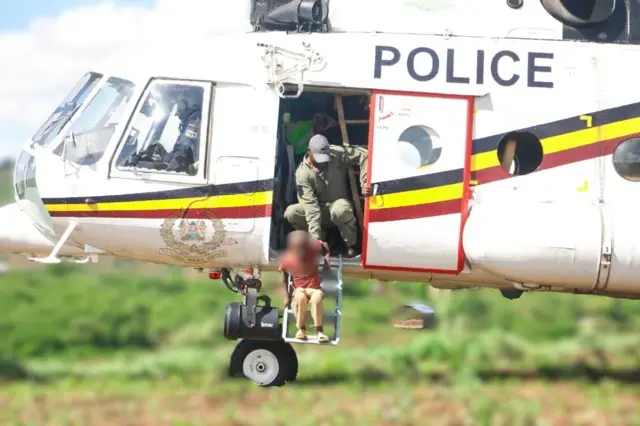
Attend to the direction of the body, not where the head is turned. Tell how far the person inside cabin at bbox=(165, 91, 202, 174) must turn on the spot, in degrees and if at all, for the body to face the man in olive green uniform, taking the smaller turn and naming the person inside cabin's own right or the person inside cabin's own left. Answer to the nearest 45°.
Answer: approximately 180°

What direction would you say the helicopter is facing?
to the viewer's left

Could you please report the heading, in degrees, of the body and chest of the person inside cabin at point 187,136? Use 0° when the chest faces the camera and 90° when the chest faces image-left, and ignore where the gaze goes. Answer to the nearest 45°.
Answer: approximately 90°

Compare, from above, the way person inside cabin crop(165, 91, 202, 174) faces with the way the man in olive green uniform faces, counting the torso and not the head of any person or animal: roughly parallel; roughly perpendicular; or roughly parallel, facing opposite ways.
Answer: roughly perpendicular

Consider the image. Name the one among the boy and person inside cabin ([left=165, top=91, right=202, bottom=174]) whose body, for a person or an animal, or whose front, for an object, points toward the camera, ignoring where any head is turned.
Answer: the boy

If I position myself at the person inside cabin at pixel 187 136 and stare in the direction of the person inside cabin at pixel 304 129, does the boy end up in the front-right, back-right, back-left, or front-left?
front-right

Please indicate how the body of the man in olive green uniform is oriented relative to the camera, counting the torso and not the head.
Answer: toward the camera

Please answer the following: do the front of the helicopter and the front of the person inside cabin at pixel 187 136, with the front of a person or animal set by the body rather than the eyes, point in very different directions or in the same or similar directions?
same or similar directions

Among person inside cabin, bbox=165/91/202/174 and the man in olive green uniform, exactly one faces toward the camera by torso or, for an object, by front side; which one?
the man in olive green uniform

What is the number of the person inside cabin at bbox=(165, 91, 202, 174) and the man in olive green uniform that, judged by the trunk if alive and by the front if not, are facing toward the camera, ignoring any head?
1
